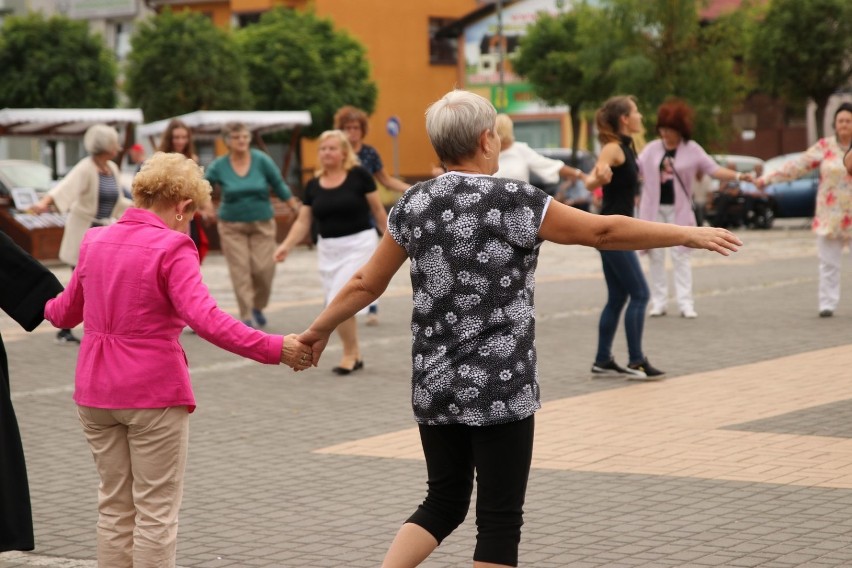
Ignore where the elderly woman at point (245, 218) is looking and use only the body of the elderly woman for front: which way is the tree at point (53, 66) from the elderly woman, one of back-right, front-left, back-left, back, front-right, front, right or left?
back

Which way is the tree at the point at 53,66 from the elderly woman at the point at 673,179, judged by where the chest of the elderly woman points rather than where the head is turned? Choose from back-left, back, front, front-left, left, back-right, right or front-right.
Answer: back-right

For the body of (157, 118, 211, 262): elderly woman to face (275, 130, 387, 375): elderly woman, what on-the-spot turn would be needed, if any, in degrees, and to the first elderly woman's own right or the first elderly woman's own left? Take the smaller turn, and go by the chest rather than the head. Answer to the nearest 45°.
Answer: approximately 45° to the first elderly woman's own left

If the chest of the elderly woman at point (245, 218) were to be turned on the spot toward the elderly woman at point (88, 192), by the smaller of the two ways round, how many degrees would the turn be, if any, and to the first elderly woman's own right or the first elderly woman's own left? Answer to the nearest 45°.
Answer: approximately 90° to the first elderly woman's own right
